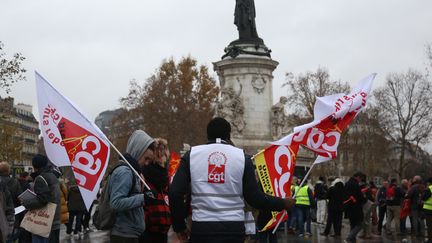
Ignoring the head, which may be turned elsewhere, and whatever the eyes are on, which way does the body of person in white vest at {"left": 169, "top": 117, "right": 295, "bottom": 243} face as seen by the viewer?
away from the camera

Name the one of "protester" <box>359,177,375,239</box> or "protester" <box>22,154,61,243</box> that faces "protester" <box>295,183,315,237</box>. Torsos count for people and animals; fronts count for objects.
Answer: "protester" <box>359,177,375,239</box>

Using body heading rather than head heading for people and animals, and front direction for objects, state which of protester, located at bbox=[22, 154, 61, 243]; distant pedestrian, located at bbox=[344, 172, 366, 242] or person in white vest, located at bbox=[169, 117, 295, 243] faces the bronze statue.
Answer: the person in white vest
